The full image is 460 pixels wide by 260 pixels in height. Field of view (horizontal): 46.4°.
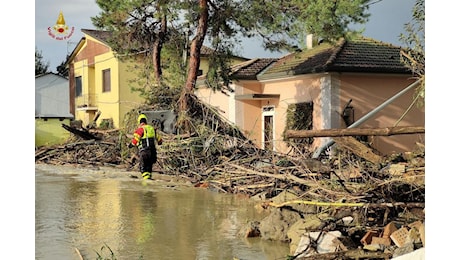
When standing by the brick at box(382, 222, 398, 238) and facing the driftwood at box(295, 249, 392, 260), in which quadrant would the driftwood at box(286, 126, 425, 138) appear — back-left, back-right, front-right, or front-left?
back-right

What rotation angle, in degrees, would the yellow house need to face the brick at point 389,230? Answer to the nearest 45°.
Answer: approximately 90° to its left

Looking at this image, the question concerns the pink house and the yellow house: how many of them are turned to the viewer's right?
0

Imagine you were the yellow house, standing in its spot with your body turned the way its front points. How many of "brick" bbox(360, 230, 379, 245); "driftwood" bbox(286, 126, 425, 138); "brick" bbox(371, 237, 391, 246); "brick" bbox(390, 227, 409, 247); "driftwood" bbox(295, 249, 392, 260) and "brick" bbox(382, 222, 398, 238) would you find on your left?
6

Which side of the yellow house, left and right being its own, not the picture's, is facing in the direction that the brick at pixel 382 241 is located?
left

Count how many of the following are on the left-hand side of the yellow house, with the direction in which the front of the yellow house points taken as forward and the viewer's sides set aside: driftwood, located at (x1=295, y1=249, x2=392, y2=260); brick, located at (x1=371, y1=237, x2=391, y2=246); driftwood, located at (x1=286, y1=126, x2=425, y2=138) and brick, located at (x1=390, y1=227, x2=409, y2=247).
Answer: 4

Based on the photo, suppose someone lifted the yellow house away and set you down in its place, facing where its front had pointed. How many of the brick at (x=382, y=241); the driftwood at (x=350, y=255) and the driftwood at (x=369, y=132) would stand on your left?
3

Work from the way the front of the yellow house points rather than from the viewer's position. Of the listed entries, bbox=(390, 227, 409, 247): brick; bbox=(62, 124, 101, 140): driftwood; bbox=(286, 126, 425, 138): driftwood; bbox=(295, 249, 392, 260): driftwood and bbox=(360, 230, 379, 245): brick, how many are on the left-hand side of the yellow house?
4

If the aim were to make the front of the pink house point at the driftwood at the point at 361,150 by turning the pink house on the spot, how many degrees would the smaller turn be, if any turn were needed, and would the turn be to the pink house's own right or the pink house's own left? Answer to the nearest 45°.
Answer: approximately 45° to the pink house's own left

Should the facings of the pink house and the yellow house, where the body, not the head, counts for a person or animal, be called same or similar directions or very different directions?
same or similar directions

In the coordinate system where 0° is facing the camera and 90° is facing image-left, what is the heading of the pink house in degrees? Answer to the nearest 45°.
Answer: approximately 45°

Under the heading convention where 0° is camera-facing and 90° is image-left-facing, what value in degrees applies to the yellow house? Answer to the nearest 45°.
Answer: approximately 45°

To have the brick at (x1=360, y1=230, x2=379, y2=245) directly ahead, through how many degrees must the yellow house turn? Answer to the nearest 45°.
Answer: approximately 90° to its left

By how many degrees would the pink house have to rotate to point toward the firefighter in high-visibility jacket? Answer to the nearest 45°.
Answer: approximately 45° to its right

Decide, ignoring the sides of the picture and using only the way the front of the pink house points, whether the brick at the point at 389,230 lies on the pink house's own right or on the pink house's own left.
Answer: on the pink house's own left
